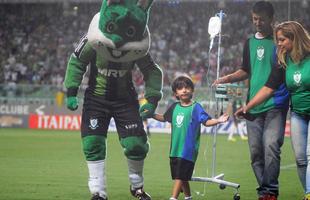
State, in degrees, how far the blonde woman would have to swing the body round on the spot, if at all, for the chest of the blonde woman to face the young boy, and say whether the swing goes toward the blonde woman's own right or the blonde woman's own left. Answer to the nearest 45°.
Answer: approximately 45° to the blonde woman's own right

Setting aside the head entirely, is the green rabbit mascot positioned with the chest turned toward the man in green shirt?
no

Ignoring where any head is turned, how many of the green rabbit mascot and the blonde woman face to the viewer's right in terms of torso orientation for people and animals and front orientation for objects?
0

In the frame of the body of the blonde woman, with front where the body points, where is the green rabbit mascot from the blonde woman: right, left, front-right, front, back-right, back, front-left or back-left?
front-right

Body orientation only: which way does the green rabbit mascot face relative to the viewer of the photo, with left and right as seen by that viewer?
facing the viewer

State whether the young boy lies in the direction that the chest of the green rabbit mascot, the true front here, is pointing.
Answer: no

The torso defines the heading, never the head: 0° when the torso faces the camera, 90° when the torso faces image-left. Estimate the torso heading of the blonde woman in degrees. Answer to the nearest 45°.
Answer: approximately 45°

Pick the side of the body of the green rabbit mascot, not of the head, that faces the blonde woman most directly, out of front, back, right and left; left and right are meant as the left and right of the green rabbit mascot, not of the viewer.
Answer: left

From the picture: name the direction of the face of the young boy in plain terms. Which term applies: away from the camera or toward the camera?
toward the camera
